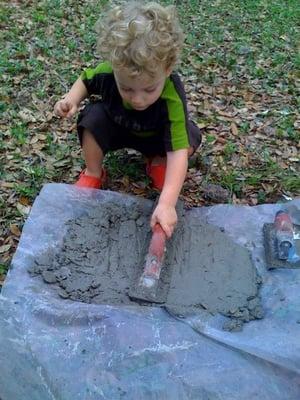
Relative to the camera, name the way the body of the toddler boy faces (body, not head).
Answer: toward the camera

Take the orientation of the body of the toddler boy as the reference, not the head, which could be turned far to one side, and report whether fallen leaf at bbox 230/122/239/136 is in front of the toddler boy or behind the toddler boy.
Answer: behind

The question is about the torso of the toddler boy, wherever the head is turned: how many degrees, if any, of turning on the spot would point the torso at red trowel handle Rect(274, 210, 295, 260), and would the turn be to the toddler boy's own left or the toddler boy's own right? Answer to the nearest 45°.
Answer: approximately 45° to the toddler boy's own left

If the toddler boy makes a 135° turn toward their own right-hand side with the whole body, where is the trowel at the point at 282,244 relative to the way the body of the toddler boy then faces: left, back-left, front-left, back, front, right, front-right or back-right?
back

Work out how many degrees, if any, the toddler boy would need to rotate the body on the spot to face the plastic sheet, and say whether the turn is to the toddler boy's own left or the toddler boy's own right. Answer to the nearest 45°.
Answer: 0° — they already face it
